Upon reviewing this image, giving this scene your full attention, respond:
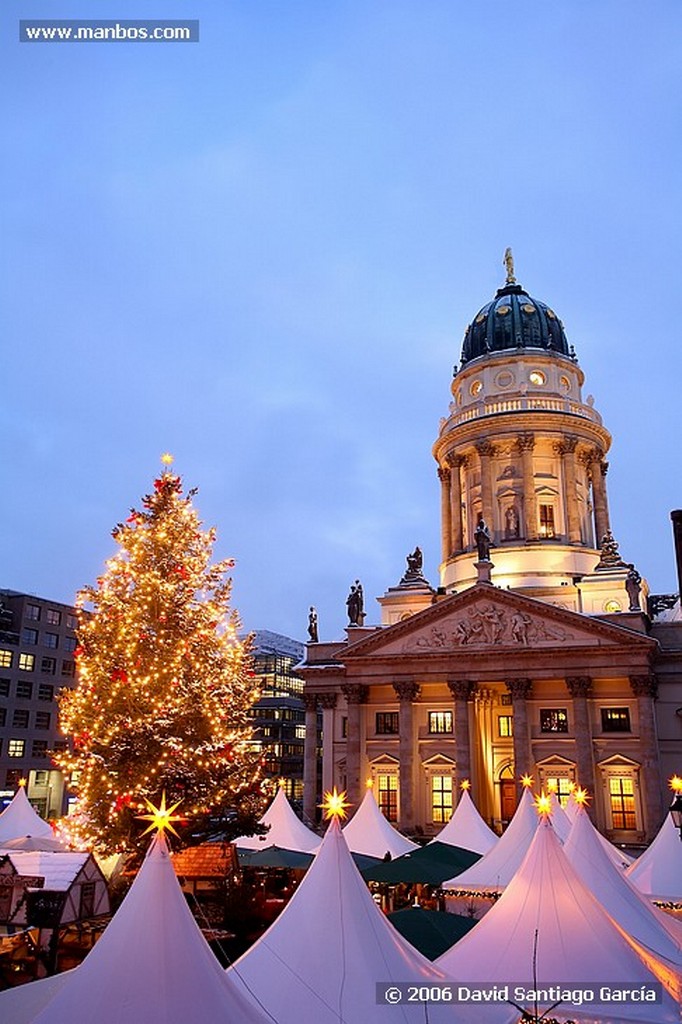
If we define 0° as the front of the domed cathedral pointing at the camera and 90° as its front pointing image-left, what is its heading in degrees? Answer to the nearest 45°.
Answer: approximately 0°

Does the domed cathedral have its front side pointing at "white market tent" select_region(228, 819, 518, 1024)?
yes

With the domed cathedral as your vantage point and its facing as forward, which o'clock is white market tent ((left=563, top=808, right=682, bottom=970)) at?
The white market tent is roughly at 12 o'clock from the domed cathedral.

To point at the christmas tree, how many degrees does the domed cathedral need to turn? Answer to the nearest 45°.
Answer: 0° — it already faces it

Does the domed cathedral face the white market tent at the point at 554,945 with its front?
yes
